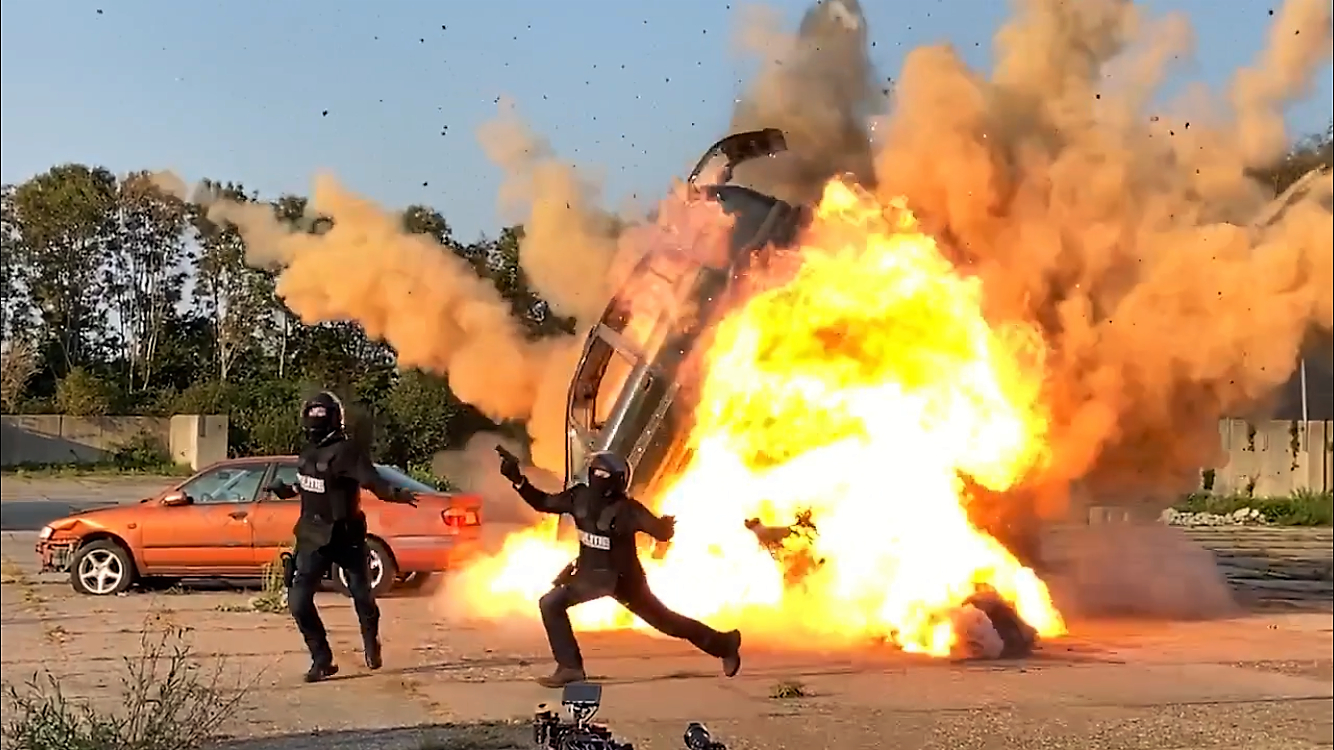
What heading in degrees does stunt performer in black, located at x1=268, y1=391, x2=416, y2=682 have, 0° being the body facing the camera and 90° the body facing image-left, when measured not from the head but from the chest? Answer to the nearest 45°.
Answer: approximately 45°

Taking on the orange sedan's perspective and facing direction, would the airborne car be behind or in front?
behind

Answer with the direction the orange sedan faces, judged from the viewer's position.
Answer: facing to the left of the viewer

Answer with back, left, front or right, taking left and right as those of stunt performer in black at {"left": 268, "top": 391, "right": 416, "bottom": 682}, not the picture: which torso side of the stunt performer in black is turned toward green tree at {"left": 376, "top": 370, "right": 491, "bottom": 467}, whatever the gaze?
back
